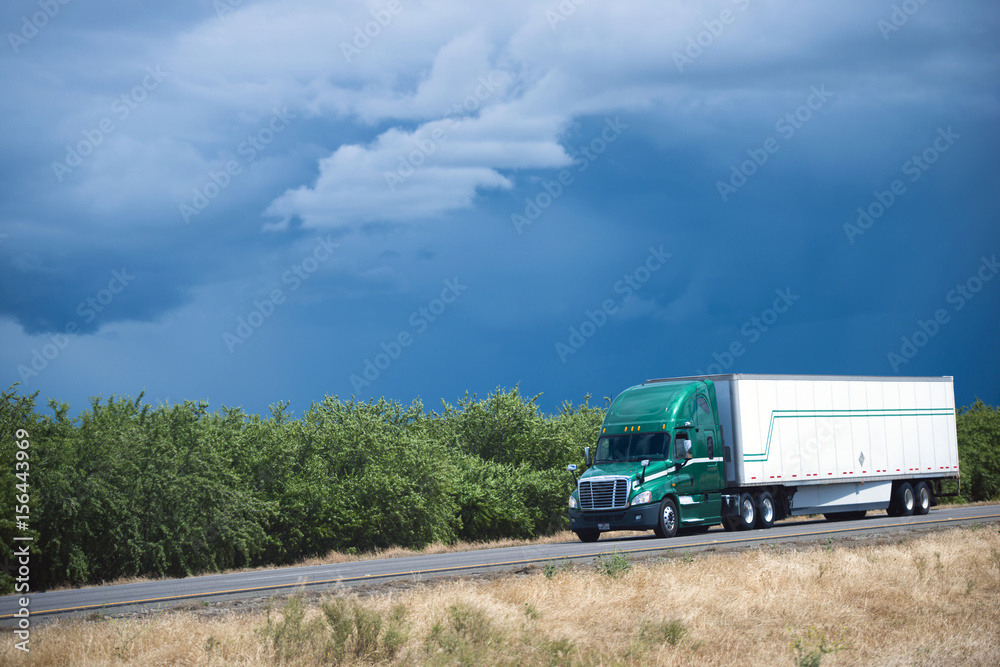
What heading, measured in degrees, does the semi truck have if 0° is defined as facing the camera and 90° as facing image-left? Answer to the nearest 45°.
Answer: approximately 45°
